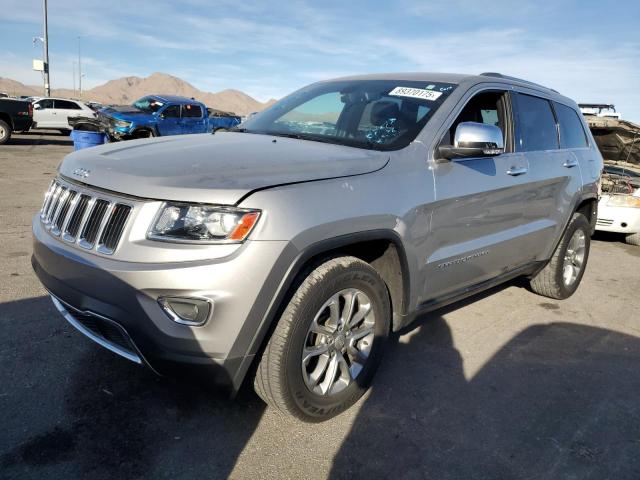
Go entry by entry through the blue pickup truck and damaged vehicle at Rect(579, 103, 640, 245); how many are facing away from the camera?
0

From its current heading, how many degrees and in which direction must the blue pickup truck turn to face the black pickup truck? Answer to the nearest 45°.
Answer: approximately 45° to its right

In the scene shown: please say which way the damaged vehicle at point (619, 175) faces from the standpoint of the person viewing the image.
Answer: facing the viewer and to the left of the viewer

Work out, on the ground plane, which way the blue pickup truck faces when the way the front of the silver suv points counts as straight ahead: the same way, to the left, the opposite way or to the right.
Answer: the same way

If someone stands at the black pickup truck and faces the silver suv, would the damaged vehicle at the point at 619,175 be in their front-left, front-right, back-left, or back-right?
front-left

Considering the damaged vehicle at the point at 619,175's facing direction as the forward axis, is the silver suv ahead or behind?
ahead

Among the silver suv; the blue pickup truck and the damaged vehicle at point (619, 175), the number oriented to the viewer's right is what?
0

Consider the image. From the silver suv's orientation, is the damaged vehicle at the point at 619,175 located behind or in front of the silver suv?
behind

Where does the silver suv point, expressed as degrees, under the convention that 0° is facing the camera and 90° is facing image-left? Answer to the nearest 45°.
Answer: approximately 45°

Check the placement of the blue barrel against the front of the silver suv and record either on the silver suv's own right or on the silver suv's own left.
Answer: on the silver suv's own right

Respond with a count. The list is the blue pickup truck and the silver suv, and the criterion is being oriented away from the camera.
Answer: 0

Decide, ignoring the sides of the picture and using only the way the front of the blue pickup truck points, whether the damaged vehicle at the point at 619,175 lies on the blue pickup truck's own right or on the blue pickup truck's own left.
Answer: on the blue pickup truck's own left

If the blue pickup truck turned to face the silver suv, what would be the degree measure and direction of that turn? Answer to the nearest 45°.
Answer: approximately 45° to its left

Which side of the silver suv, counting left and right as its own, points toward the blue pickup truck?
right
